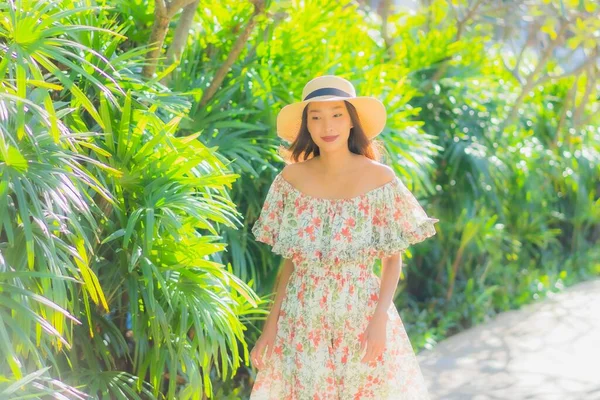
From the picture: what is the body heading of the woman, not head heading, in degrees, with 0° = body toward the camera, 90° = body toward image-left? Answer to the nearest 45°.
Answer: approximately 0°
